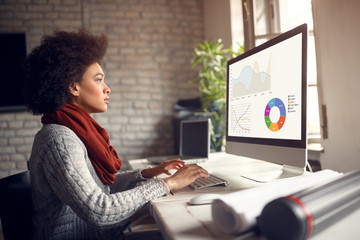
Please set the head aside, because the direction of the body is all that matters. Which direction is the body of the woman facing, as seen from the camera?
to the viewer's right

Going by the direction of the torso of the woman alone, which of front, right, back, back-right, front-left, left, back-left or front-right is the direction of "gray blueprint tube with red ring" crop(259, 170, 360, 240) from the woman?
front-right

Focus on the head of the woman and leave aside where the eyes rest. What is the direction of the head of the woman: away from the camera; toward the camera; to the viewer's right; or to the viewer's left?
to the viewer's right

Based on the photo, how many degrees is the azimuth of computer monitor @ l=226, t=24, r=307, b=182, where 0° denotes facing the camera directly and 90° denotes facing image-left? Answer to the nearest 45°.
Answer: approximately 45°

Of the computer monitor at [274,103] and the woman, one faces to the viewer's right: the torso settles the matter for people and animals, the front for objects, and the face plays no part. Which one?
the woman

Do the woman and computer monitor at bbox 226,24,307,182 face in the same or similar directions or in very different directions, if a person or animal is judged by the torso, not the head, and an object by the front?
very different directions

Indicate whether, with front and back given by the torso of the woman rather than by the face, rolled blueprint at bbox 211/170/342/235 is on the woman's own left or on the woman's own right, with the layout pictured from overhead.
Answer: on the woman's own right

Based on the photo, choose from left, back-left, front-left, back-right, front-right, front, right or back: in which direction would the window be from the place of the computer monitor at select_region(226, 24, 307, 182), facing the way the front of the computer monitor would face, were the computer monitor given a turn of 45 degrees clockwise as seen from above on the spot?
right

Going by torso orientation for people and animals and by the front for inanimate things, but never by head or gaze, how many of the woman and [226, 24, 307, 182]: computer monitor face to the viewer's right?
1
